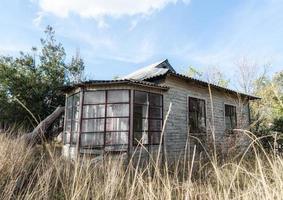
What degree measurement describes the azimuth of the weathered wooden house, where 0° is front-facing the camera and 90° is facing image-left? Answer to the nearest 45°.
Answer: approximately 45°

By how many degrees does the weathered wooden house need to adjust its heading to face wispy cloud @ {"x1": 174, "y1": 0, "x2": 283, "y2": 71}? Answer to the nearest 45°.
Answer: approximately 135° to its left

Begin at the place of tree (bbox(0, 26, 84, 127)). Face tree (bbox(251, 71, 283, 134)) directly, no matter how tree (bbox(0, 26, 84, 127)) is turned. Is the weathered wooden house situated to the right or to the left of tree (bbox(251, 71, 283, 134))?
right

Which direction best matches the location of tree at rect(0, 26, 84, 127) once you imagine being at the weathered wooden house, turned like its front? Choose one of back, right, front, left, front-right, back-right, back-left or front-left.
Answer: right
